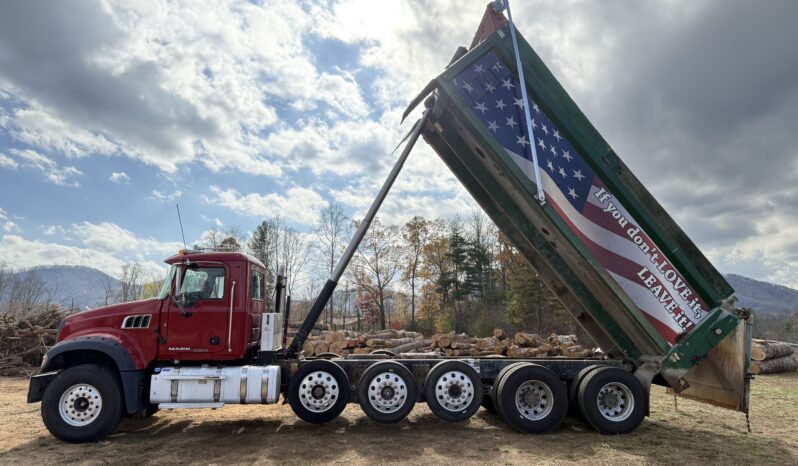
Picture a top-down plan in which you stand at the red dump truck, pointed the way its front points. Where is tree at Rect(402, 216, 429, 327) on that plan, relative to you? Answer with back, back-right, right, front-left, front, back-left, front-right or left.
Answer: right

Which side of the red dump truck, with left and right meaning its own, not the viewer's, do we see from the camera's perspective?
left
